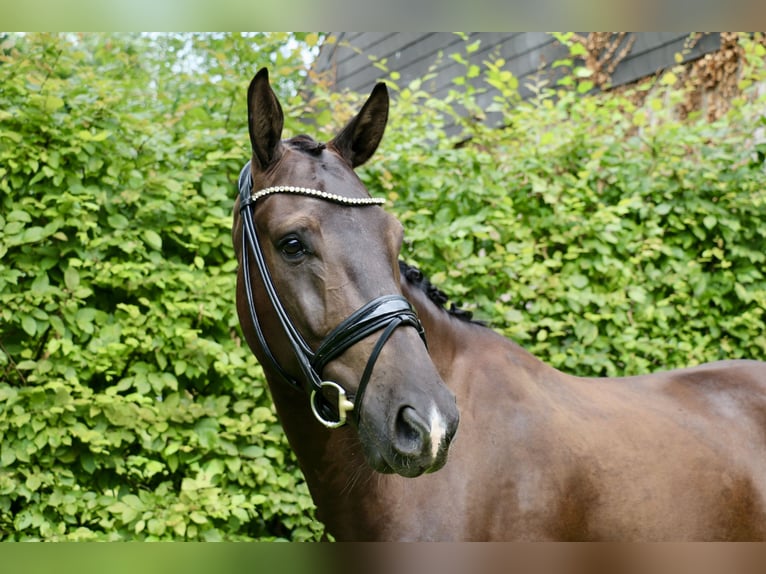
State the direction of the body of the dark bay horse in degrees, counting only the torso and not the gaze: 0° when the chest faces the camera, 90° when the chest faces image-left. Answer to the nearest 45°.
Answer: approximately 45°
